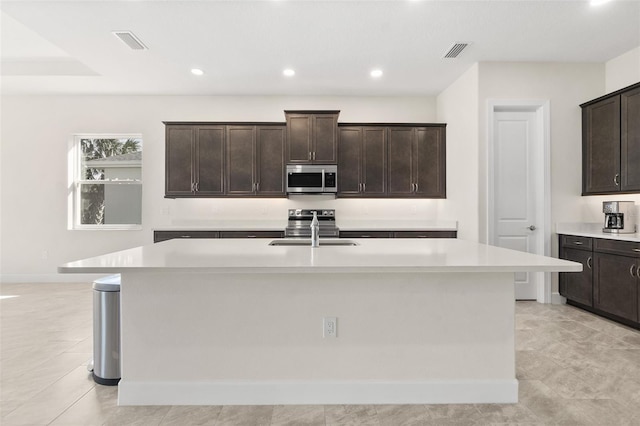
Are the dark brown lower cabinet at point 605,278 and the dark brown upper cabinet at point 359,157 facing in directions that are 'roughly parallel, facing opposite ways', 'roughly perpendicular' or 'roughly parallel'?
roughly perpendicular

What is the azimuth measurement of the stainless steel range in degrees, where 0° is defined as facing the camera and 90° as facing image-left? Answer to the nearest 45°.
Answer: approximately 0°

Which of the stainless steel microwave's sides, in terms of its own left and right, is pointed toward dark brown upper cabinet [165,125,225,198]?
right

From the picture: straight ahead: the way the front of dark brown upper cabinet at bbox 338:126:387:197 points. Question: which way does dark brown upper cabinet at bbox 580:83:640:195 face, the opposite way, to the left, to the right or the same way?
to the right

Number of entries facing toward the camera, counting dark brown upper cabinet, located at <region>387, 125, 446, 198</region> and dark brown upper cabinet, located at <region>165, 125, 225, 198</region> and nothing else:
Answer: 2

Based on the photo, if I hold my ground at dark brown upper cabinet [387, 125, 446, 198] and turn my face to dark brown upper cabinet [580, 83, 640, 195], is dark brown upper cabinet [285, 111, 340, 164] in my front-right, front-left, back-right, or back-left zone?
back-right

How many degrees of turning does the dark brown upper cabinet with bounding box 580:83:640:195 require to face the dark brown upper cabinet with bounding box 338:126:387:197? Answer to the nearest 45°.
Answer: approximately 45° to its right

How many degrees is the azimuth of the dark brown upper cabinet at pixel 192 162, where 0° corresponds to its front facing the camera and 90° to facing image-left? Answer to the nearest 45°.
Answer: approximately 0°
